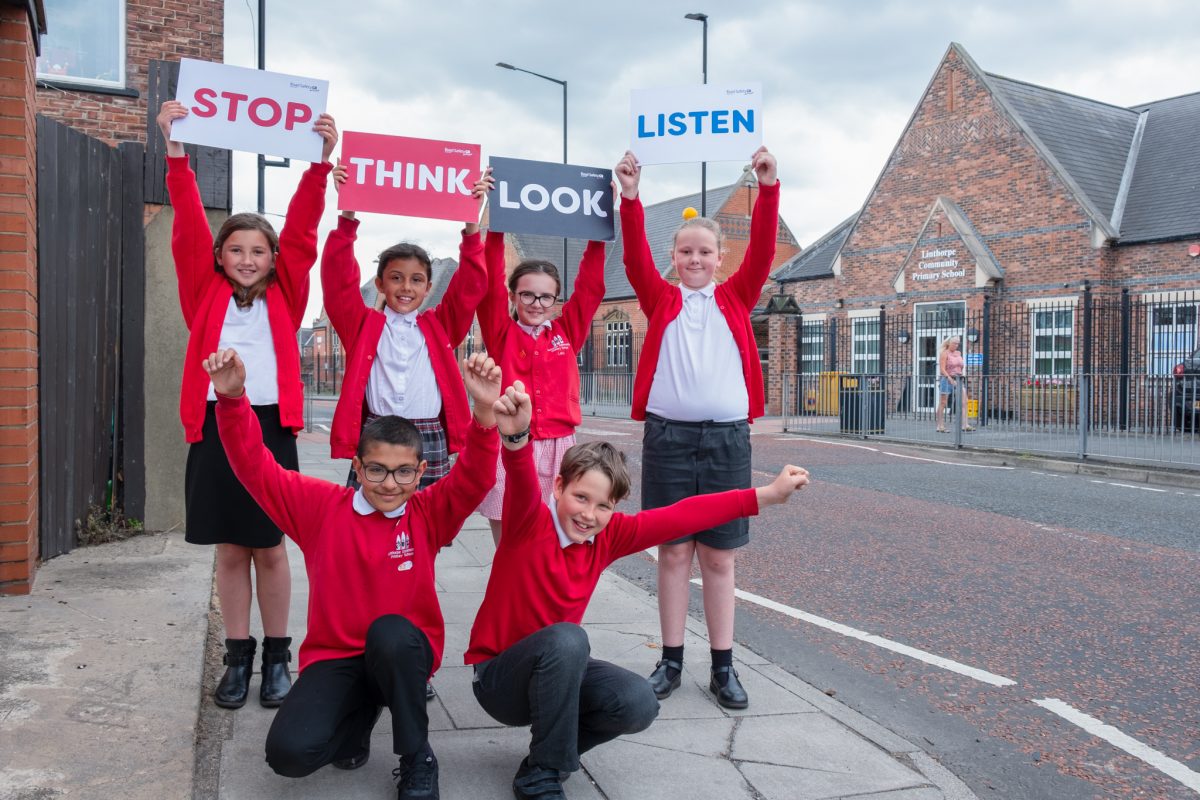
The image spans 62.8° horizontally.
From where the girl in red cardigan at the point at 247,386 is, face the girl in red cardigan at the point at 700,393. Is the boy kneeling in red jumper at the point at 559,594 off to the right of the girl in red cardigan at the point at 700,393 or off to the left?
right

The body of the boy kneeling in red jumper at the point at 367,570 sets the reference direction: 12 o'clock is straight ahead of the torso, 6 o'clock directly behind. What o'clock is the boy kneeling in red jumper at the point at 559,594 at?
the boy kneeling in red jumper at the point at 559,594 is roughly at 9 o'clock from the boy kneeling in red jumper at the point at 367,570.

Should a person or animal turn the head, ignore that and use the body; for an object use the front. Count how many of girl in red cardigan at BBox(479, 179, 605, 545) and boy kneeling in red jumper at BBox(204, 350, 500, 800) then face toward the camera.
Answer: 2

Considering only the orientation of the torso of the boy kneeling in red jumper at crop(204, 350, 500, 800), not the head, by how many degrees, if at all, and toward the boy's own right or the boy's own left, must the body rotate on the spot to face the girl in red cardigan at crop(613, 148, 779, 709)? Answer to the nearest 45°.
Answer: approximately 135° to the boy's own left

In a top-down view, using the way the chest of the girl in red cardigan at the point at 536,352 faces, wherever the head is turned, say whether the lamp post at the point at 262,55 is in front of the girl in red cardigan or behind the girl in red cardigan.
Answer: behind

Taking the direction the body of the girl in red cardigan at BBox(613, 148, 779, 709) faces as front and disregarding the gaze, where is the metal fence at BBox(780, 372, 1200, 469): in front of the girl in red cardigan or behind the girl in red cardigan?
behind

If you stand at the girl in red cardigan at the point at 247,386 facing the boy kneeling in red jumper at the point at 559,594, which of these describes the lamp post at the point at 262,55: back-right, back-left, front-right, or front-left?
back-left

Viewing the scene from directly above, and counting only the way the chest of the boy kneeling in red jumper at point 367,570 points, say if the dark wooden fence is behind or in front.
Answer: behind

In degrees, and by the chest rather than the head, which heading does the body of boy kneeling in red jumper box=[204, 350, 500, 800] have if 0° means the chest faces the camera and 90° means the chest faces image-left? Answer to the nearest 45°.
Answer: approximately 0°
